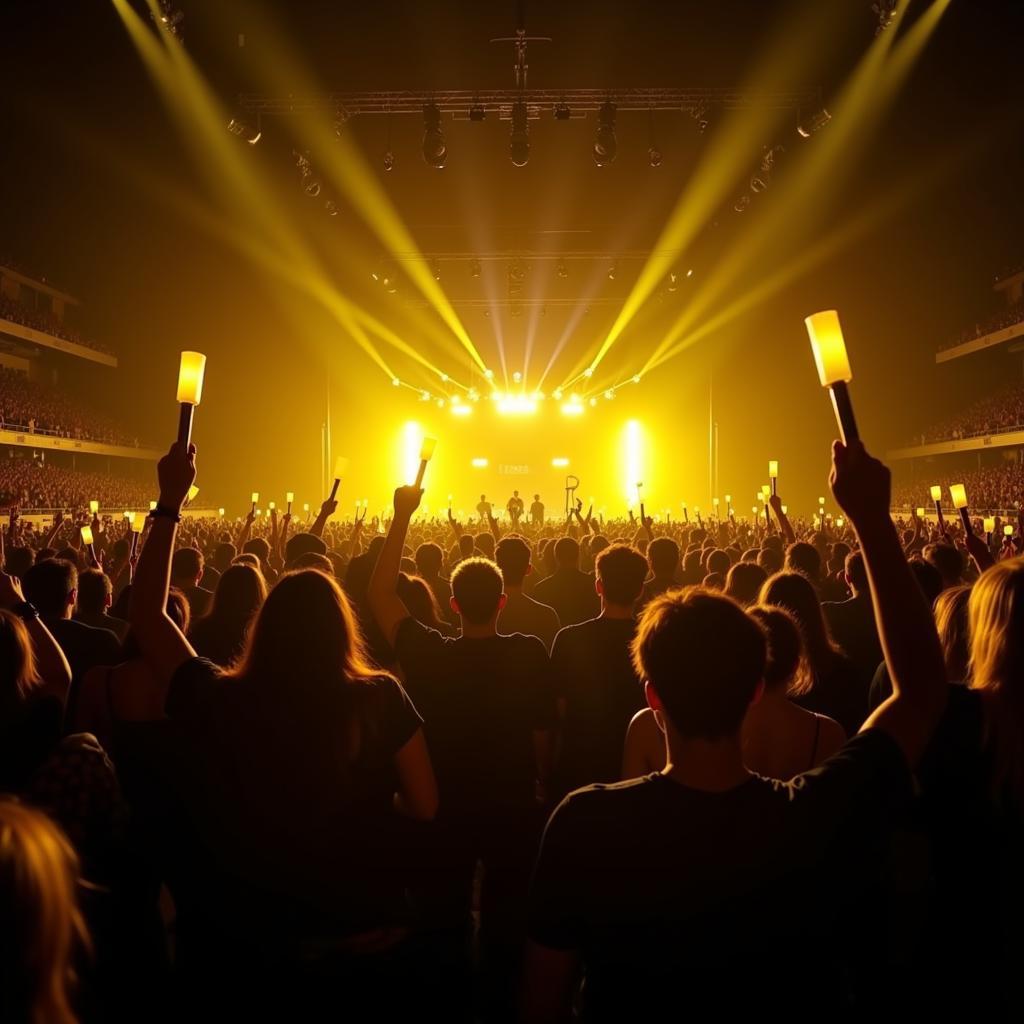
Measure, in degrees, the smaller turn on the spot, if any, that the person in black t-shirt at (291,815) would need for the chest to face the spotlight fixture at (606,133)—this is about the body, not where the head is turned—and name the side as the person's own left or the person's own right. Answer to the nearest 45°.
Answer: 0° — they already face it

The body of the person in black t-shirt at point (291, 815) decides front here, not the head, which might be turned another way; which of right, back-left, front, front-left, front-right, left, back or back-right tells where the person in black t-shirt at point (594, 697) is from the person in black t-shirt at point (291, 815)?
front-right

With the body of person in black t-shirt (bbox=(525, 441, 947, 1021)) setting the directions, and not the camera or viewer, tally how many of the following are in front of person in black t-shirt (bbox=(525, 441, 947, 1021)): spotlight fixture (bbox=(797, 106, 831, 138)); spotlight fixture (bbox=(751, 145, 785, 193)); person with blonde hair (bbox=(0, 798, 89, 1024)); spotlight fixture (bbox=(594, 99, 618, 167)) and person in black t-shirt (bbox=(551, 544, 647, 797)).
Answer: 4

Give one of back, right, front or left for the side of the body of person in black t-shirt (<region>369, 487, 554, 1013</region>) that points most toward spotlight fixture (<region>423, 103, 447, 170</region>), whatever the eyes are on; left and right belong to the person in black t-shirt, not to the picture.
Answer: front

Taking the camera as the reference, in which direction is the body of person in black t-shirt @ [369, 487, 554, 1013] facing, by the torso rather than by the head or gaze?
away from the camera

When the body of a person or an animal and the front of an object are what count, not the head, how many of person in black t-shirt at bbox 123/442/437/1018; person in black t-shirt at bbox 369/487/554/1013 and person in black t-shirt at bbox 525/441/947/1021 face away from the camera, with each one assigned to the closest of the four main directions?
3

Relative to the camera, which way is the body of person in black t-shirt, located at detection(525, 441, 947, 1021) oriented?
away from the camera

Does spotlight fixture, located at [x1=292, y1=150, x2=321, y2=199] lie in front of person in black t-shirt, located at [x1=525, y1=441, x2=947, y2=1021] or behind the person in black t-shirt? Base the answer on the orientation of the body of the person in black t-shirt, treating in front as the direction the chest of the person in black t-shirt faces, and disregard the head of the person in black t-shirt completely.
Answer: in front

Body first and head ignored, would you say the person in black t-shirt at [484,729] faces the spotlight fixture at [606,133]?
yes

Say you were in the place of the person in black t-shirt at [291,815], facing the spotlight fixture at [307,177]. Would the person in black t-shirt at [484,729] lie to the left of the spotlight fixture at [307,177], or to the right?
right

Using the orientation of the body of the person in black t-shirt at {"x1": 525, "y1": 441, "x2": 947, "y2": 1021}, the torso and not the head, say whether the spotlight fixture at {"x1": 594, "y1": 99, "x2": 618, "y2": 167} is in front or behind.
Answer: in front

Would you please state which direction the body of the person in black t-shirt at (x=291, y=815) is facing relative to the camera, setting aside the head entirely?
away from the camera
